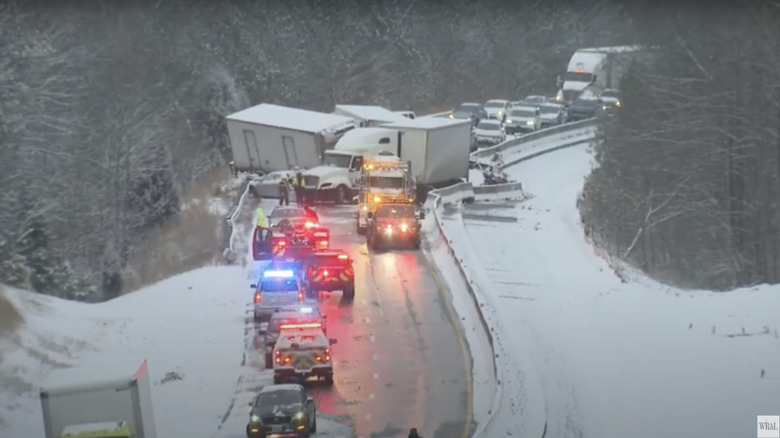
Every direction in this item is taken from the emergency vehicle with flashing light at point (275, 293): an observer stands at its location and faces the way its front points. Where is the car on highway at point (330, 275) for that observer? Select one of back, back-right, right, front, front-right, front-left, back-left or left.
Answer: front-right

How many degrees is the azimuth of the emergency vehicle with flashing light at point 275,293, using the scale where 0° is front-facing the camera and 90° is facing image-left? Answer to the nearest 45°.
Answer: approximately 180°

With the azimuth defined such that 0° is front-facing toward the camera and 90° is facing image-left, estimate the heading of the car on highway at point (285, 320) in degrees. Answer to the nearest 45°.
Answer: approximately 180°

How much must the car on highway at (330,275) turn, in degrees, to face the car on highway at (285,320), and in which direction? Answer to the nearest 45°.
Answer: approximately 180°

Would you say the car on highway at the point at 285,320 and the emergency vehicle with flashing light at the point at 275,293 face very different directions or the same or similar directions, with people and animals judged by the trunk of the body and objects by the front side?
same or similar directions

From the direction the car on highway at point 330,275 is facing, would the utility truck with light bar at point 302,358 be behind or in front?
behind

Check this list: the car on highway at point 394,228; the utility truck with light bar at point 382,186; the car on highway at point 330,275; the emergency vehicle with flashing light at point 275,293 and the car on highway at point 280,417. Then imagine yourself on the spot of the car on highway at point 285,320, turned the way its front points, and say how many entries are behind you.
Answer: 1

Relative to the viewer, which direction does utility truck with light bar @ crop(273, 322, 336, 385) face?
away from the camera

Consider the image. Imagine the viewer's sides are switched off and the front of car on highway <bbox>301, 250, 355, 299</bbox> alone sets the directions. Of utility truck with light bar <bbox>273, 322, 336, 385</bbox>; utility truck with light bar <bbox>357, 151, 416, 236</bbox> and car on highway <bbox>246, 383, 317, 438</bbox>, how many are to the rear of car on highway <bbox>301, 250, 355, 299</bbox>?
2

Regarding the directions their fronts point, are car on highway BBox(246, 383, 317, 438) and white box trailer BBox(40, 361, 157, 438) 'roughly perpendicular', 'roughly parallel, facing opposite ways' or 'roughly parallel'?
roughly parallel

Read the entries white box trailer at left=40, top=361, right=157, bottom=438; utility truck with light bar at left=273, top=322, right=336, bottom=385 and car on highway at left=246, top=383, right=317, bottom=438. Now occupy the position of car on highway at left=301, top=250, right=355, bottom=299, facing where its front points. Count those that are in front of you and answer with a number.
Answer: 0

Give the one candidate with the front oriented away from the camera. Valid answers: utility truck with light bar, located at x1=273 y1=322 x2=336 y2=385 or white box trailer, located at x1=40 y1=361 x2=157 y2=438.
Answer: the utility truck with light bar

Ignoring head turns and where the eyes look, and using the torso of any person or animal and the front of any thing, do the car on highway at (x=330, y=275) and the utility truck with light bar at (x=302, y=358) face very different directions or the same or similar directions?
same or similar directions
